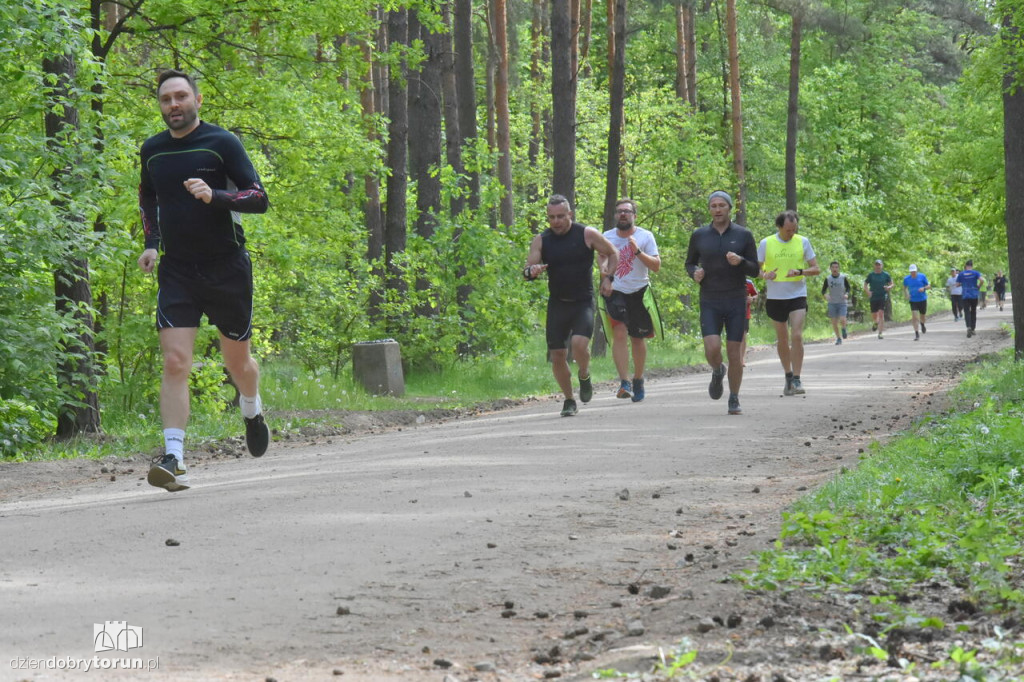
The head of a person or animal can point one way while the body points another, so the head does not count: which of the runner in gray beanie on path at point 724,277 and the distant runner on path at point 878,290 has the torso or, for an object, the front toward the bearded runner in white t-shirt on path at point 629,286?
the distant runner on path at point 878,290

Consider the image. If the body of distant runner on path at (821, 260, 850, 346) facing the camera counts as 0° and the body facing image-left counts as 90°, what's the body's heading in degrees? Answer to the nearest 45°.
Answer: approximately 0°

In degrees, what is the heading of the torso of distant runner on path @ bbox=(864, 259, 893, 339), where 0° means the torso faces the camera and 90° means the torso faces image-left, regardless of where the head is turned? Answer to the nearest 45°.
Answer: approximately 0°

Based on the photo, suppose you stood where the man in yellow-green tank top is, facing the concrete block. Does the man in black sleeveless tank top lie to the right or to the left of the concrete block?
left

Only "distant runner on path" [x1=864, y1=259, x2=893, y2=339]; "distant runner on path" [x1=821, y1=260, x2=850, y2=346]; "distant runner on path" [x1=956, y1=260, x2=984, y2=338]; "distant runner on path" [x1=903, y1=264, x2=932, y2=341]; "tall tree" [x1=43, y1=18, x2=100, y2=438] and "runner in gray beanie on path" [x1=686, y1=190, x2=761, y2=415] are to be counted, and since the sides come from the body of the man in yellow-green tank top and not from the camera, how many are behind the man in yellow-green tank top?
4

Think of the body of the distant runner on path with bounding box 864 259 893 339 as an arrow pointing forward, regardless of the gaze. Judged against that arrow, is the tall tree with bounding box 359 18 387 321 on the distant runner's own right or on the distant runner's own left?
on the distant runner's own right

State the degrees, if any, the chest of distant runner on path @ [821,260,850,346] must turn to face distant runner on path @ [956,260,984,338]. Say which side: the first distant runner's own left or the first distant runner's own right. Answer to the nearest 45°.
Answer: approximately 135° to the first distant runner's own left
